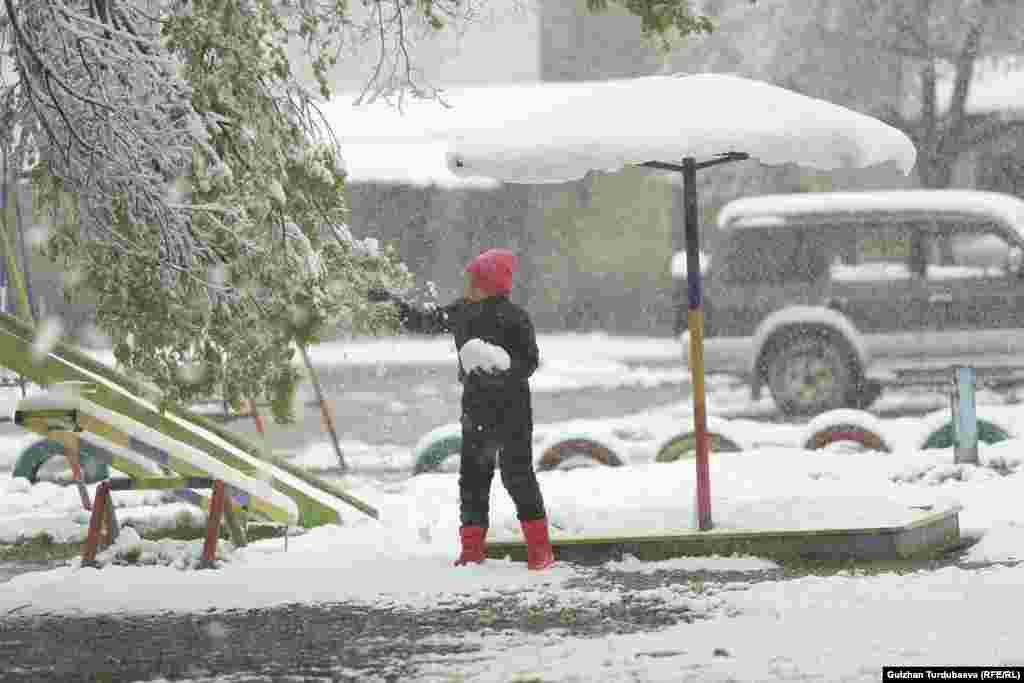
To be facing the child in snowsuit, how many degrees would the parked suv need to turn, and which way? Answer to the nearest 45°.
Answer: approximately 90° to its right

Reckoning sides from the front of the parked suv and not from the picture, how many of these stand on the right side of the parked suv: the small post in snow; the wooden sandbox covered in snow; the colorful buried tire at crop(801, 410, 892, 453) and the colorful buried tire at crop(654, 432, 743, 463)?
4

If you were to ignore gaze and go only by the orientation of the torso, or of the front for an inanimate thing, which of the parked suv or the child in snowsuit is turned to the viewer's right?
the parked suv

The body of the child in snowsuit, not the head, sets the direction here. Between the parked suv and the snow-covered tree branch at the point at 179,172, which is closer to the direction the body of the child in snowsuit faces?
the snow-covered tree branch

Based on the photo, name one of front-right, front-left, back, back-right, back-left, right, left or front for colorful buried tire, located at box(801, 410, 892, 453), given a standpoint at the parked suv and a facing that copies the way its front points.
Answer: right

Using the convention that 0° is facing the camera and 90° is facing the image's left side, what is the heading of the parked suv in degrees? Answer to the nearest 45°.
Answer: approximately 270°

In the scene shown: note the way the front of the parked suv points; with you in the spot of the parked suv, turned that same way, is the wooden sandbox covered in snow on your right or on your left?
on your right
